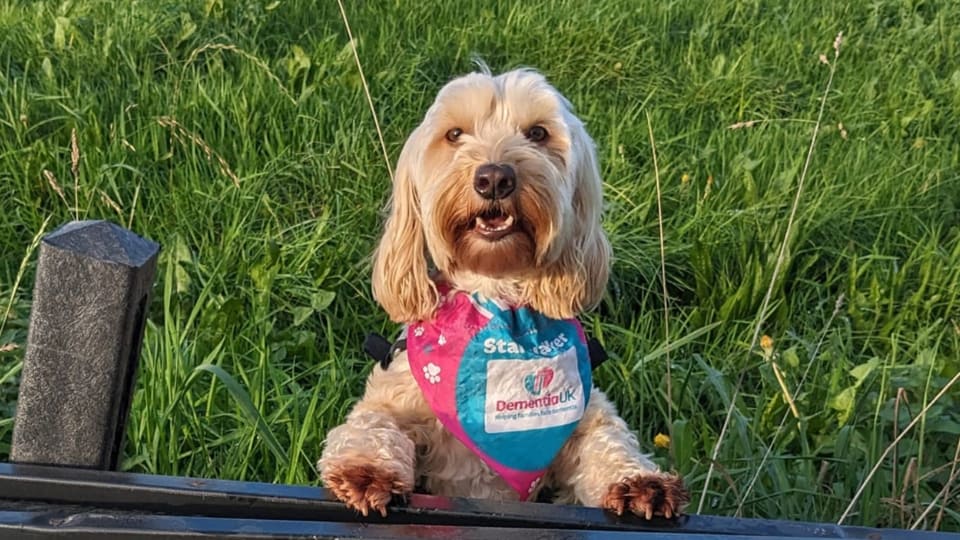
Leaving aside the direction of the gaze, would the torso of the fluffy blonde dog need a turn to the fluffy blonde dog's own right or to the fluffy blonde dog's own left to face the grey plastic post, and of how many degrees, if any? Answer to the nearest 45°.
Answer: approximately 45° to the fluffy blonde dog's own right

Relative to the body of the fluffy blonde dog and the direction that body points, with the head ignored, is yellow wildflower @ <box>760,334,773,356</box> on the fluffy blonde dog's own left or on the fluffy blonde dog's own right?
on the fluffy blonde dog's own left

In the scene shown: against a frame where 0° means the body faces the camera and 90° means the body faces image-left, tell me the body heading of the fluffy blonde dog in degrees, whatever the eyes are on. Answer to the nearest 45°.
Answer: approximately 0°
